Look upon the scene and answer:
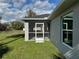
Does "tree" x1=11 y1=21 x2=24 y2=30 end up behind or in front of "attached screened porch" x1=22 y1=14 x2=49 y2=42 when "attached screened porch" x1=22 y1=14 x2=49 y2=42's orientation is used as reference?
behind

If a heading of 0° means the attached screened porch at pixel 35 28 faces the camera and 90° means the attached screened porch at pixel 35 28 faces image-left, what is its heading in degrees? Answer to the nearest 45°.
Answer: approximately 0°
